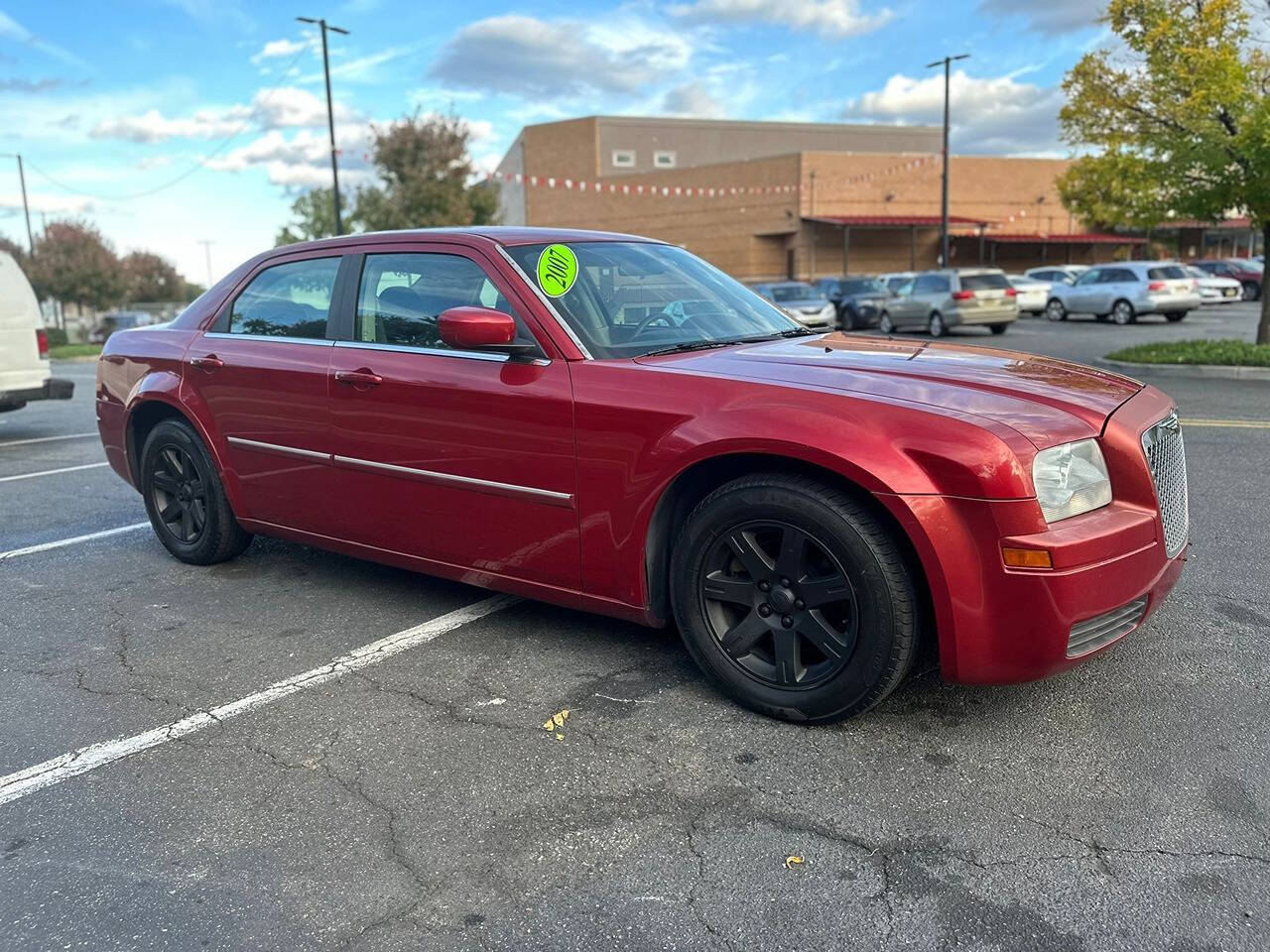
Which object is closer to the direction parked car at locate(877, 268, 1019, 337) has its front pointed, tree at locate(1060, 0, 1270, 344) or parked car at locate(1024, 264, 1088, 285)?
the parked car

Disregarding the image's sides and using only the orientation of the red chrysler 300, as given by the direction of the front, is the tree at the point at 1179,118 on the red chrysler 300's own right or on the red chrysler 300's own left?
on the red chrysler 300's own left

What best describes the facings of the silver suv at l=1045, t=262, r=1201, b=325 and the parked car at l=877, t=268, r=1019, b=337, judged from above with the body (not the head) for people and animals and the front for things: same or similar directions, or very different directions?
same or similar directions

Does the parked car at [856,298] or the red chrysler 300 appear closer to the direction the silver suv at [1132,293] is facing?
the parked car

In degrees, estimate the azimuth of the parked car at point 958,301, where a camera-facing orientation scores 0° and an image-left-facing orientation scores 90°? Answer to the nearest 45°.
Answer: approximately 135°

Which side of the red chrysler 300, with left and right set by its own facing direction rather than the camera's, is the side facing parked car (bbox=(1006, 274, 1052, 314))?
left

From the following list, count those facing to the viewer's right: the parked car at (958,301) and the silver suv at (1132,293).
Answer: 0

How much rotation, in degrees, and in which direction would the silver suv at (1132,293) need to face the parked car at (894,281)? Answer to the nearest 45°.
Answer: approximately 45° to its left

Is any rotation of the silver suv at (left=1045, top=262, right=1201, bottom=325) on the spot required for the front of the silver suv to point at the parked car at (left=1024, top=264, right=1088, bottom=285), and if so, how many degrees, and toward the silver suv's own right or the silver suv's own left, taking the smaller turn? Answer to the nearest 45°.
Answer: approximately 45° to the silver suv's own right

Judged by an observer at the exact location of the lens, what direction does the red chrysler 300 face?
facing the viewer and to the right of the viewer
